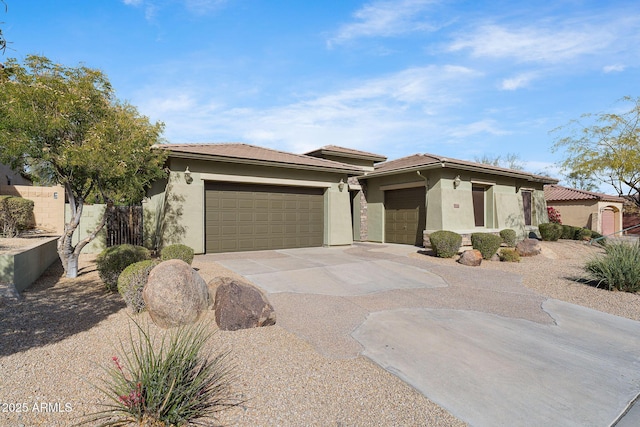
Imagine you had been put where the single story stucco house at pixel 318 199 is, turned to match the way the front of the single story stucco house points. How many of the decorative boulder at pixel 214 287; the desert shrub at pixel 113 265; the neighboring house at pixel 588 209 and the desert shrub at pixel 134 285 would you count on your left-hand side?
1

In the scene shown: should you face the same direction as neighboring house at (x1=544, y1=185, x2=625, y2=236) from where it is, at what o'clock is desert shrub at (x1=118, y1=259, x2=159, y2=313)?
The desert shrub is roughly at 2 o'clock from the neighboring house.

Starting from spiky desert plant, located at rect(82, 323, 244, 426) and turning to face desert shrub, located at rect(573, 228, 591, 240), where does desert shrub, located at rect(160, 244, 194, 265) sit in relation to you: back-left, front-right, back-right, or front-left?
front-left

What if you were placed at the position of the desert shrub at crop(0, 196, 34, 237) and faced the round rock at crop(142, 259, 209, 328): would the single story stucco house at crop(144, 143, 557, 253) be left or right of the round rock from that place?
left

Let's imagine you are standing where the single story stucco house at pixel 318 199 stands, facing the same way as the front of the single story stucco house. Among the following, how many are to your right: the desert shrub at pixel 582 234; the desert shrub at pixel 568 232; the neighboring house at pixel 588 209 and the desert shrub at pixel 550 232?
0

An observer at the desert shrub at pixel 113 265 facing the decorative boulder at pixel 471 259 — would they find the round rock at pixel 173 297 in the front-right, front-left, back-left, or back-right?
front-right

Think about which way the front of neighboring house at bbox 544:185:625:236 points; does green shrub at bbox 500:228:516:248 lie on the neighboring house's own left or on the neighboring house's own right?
on the neighboring house's own right

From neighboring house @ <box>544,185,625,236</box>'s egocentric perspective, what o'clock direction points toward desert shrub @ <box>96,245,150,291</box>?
The desert shrub is roughly at 2 o'clock from the neighboring house.

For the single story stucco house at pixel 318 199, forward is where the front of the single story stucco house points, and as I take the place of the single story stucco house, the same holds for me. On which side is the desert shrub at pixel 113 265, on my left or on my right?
on my right

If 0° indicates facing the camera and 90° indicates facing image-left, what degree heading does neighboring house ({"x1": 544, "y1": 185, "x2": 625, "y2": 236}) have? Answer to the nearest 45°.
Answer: approximately 315°

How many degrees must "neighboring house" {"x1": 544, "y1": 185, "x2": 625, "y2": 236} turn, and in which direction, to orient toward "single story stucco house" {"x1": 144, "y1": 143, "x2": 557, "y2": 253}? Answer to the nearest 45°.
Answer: approximately 45° to its right

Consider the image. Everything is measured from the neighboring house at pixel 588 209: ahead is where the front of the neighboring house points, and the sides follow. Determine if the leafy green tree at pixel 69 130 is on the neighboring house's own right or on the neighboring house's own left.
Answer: on the neighboring house's own right

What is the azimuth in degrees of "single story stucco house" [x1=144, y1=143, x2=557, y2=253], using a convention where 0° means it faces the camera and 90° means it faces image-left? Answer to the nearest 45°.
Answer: approximately 315°

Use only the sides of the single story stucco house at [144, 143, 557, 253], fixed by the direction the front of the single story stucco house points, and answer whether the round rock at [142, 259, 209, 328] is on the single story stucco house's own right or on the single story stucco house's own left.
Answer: on the single story stucco house's own right

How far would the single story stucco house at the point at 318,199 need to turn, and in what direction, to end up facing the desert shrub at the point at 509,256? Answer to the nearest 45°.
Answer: approximately 45° to its left

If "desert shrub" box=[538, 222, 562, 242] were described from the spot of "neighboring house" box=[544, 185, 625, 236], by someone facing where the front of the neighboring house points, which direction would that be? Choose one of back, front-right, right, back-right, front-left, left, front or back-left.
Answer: front-right

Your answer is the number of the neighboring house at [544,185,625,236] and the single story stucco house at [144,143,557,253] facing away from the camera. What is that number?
0
